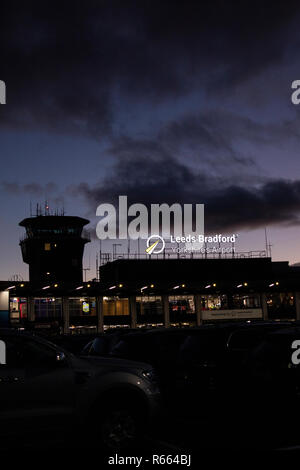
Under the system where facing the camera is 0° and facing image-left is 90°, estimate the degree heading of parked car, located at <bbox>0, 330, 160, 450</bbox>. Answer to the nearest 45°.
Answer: approximately 270°
